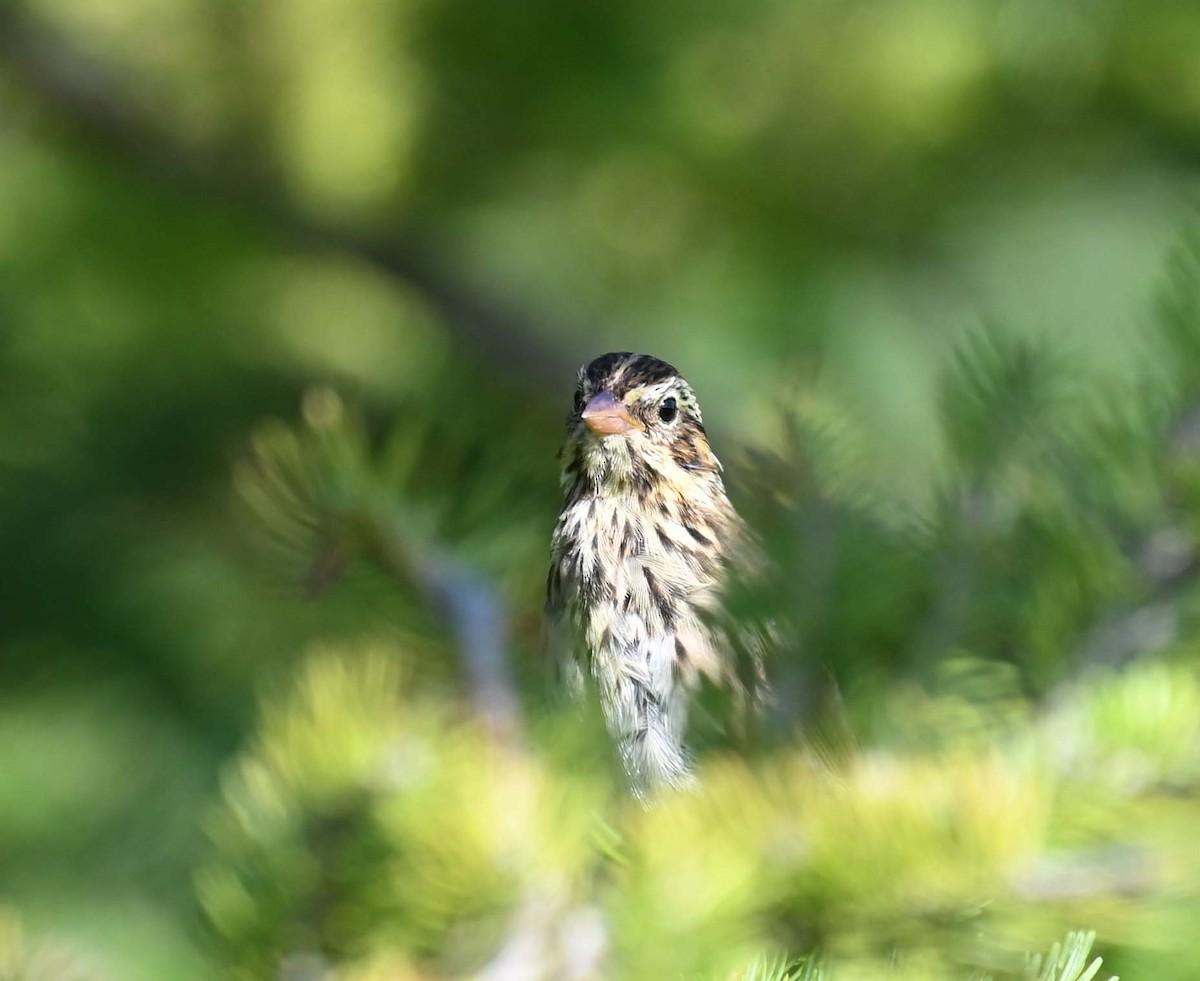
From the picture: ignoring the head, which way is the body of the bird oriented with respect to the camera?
toward the camera

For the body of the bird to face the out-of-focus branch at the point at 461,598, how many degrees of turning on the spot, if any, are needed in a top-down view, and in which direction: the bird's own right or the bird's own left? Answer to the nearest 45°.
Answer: approximately 45° to the bird's own right
